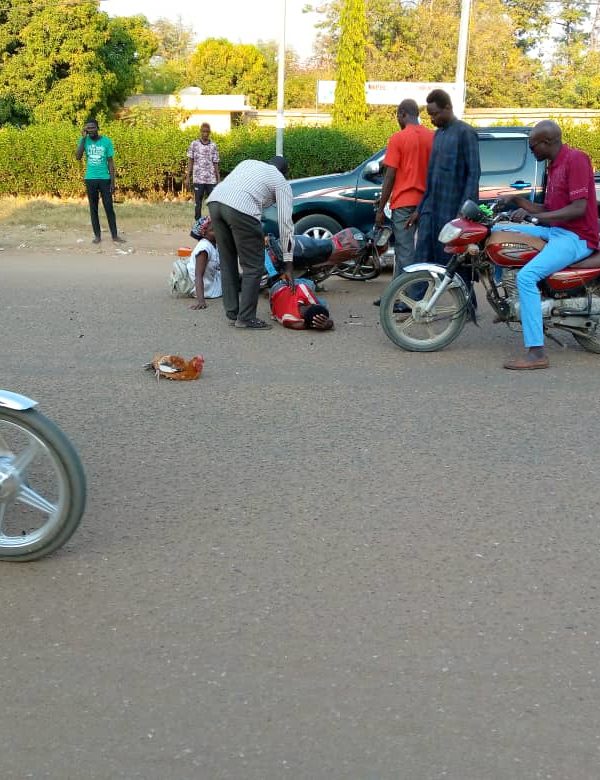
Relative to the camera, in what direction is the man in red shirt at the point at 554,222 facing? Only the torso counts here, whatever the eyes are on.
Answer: to the viewer's left

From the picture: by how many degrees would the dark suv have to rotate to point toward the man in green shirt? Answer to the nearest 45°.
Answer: approximately 45° to its right

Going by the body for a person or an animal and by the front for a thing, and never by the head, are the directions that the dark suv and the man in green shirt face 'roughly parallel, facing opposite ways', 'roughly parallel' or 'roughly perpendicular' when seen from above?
roughly perpendicular

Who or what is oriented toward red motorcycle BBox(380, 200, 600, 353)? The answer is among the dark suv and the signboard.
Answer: the signboard

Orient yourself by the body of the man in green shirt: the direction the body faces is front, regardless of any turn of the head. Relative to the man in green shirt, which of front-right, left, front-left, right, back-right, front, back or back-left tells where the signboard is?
back-left

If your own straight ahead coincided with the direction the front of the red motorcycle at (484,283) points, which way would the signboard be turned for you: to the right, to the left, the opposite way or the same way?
to the left

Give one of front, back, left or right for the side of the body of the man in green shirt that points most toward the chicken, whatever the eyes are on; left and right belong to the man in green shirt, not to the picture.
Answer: front

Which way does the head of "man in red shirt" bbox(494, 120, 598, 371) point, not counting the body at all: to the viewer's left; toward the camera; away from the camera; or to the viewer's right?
to the viewer's left

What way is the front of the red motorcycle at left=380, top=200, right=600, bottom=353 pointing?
to the viewer's left
